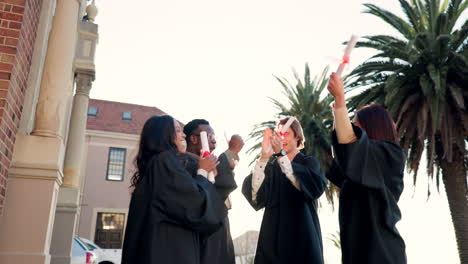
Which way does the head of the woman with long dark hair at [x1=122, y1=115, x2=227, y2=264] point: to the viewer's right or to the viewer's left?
to the viewer's right

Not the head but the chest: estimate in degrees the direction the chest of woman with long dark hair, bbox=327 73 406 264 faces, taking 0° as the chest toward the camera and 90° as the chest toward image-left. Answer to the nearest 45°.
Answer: approximately 135°

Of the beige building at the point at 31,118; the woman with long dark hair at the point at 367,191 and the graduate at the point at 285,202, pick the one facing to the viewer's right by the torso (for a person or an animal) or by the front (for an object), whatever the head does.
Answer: the beige building

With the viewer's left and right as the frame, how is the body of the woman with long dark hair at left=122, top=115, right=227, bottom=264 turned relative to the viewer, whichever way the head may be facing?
facing to the right of the viewer

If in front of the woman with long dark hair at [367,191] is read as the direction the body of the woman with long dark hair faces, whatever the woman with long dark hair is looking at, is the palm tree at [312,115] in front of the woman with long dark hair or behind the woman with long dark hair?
in front

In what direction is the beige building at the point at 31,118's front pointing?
to the viewer's right

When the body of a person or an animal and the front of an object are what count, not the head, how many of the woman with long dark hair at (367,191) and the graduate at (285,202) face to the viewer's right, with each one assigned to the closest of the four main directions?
0
